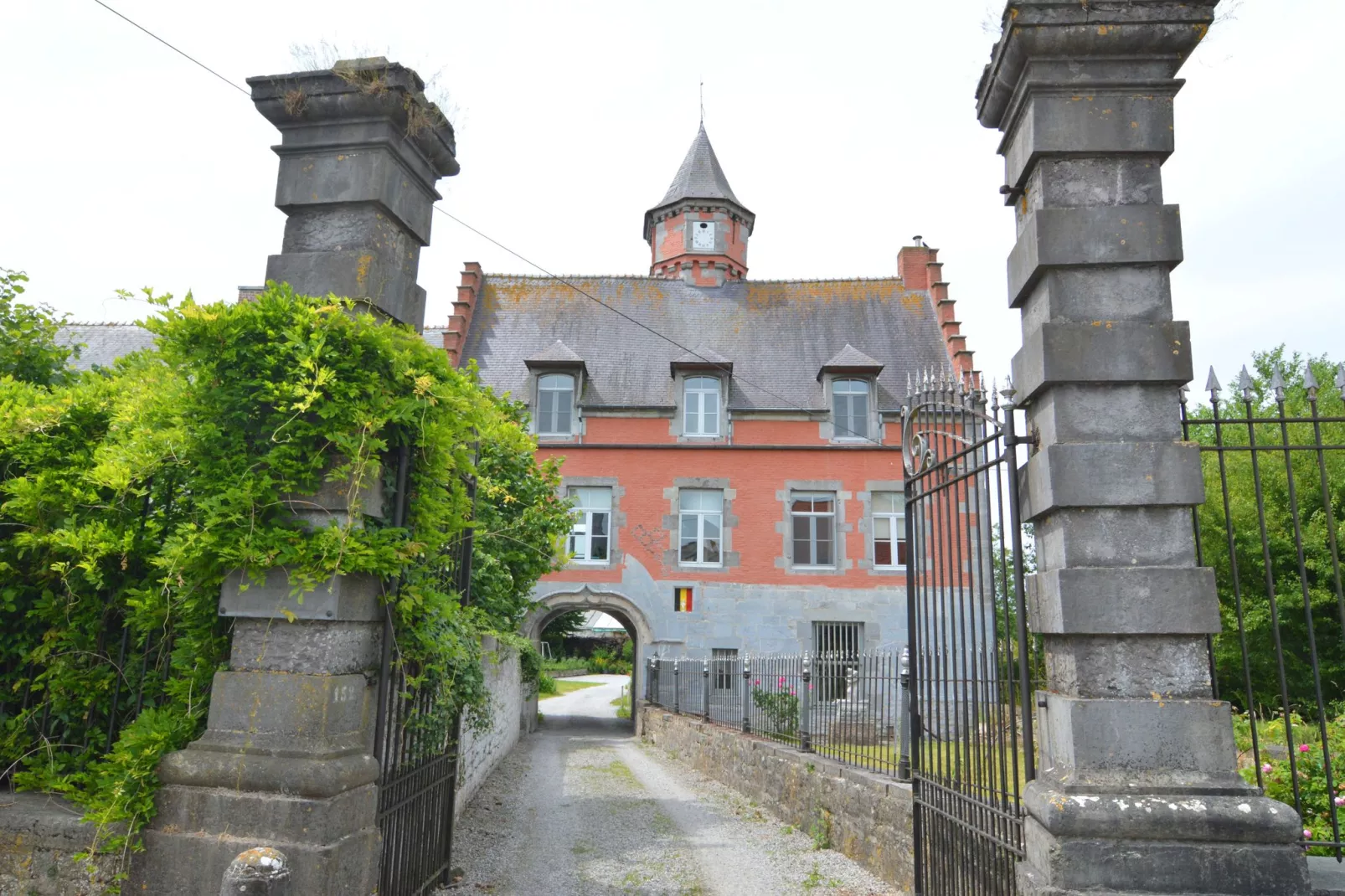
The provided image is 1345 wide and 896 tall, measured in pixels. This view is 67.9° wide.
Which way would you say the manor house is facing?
toward the camera

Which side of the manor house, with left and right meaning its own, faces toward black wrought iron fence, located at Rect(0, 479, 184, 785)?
front

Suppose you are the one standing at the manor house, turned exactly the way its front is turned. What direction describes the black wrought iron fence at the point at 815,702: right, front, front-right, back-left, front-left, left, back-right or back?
front

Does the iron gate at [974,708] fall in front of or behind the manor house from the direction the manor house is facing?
in front

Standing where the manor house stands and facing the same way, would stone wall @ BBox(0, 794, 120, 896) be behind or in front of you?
in front

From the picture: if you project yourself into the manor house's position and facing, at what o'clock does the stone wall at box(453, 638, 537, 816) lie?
The stone wall is roughly at 1 o'clock from the manor house.

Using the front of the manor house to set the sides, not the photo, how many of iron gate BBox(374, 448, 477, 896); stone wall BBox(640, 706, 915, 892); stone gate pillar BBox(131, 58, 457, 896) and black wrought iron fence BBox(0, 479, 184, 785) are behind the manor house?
0

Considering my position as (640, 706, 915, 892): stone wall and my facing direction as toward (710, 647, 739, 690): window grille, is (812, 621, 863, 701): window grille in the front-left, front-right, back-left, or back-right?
front-right

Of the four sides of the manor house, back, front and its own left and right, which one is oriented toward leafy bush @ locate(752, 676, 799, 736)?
front

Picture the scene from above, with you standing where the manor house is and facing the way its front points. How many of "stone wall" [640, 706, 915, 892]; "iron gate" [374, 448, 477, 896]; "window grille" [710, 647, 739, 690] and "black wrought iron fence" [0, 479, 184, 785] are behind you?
0

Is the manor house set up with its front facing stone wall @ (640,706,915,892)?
yes
